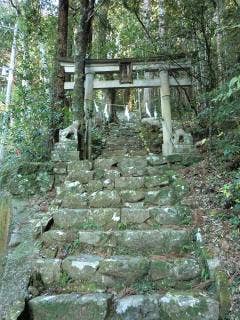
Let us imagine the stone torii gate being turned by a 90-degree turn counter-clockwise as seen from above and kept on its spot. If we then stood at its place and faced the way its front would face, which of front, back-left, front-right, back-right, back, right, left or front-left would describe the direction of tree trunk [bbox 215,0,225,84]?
front

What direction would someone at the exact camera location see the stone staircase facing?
facing the viewer

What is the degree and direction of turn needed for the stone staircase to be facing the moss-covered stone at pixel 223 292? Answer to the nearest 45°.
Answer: approximately 45° to its left

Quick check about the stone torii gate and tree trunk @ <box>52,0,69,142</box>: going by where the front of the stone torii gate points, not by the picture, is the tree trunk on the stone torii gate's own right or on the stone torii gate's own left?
on the stone torii gate's own right

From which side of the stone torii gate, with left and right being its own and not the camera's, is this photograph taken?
front
